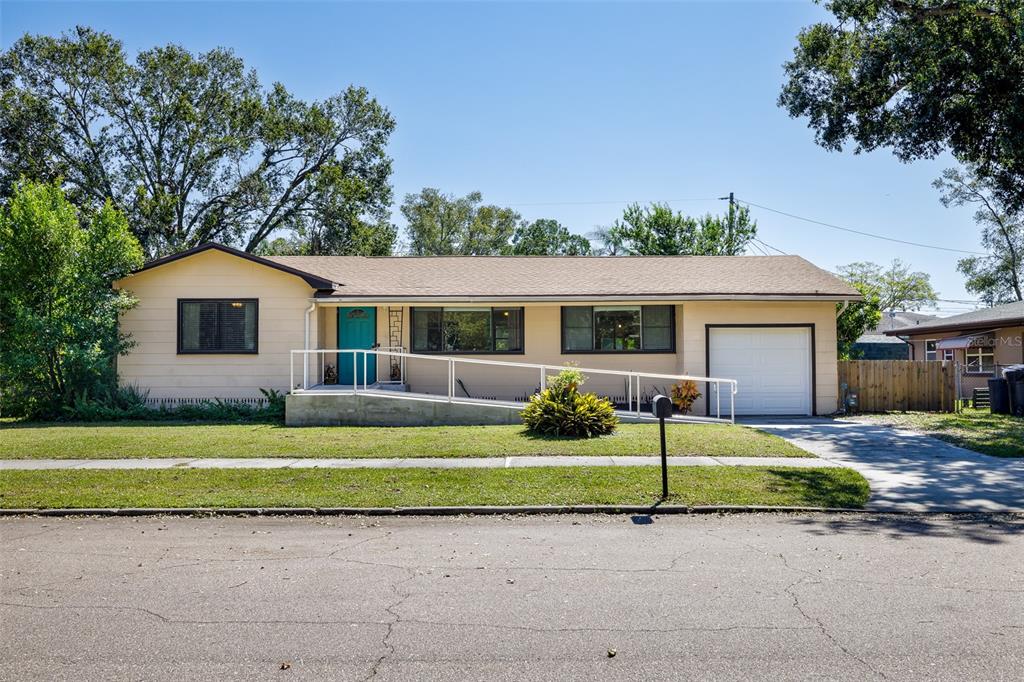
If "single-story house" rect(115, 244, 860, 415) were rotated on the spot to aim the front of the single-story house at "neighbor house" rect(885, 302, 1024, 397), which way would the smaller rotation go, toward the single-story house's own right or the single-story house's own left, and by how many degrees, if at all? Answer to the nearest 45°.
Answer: approximately 135° to the single-story house's own left

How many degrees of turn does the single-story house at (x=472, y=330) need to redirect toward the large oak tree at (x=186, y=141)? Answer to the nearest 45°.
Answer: approximately 135° to its right

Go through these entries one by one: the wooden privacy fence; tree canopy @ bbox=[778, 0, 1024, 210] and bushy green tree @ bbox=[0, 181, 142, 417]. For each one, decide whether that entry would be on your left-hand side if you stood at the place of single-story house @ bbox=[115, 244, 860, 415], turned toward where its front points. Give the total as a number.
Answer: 2

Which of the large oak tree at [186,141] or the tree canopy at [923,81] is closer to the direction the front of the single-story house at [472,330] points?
the tree canopy

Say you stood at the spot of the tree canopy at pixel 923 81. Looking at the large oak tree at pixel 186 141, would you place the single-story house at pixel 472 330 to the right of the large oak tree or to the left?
left

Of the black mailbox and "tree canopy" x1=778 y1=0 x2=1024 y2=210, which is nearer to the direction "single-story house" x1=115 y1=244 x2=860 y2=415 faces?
the black mailbox

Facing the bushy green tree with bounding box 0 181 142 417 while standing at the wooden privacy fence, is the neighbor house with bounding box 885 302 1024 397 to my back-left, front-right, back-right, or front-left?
back-right

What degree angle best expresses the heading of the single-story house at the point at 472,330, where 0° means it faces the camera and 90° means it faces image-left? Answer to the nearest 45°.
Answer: approximately 0°

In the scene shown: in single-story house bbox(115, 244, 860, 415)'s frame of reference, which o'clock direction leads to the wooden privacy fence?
The wooden privacy fence is roughly at 9 o'clock from the single-story house.

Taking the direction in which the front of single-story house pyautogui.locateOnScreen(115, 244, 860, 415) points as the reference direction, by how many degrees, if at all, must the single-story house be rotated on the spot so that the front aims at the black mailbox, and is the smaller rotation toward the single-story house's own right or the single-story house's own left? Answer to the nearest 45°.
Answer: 0° — it already faces it

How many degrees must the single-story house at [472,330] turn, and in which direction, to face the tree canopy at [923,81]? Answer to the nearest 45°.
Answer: approximately 90° to its left
